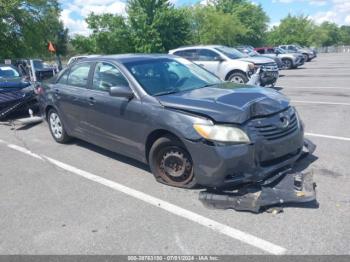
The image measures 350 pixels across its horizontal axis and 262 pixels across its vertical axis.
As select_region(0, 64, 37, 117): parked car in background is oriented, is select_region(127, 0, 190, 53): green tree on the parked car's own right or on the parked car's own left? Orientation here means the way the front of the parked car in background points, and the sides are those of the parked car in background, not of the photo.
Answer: on the parked car's own left

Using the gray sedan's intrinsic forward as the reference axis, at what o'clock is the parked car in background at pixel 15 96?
The parked car in background is roughly at 6 o'clock from the gray sedan.

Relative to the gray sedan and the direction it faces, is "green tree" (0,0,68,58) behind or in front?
behind

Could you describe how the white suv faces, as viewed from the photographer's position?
facing the viewer and to the right of the viewer

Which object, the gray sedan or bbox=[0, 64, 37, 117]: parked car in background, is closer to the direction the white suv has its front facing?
the gray sedan

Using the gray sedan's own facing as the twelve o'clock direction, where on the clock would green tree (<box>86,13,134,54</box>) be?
The green tree is roughly at 7 o'clock from the gray sedan.

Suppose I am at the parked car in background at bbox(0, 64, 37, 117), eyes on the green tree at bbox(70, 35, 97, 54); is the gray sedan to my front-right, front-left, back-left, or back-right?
back-right

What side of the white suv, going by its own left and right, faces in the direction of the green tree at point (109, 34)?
back

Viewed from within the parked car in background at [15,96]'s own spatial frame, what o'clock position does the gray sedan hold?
The gray sedan is roughly at 1 o'clock from the parked car in background.

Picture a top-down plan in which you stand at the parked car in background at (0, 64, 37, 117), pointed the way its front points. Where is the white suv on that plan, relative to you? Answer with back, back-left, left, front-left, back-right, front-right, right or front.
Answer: front-left

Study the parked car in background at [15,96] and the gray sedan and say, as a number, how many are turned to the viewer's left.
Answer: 0
